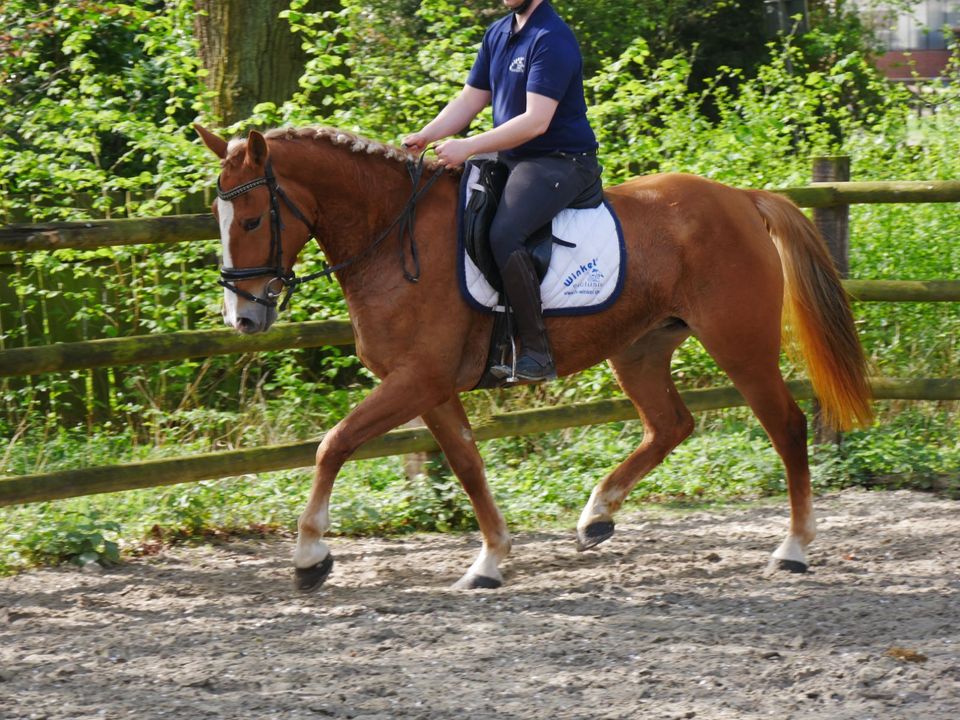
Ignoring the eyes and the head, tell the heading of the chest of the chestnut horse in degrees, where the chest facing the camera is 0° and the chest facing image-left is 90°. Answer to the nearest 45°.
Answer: approximately 90°

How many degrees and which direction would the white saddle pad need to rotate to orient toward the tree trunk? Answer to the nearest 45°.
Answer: approximately 45° to its right

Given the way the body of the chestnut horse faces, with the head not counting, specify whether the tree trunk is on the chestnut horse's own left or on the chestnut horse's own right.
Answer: on the chestnut horse's own right

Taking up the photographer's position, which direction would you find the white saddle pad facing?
facing to the left of the viewer
